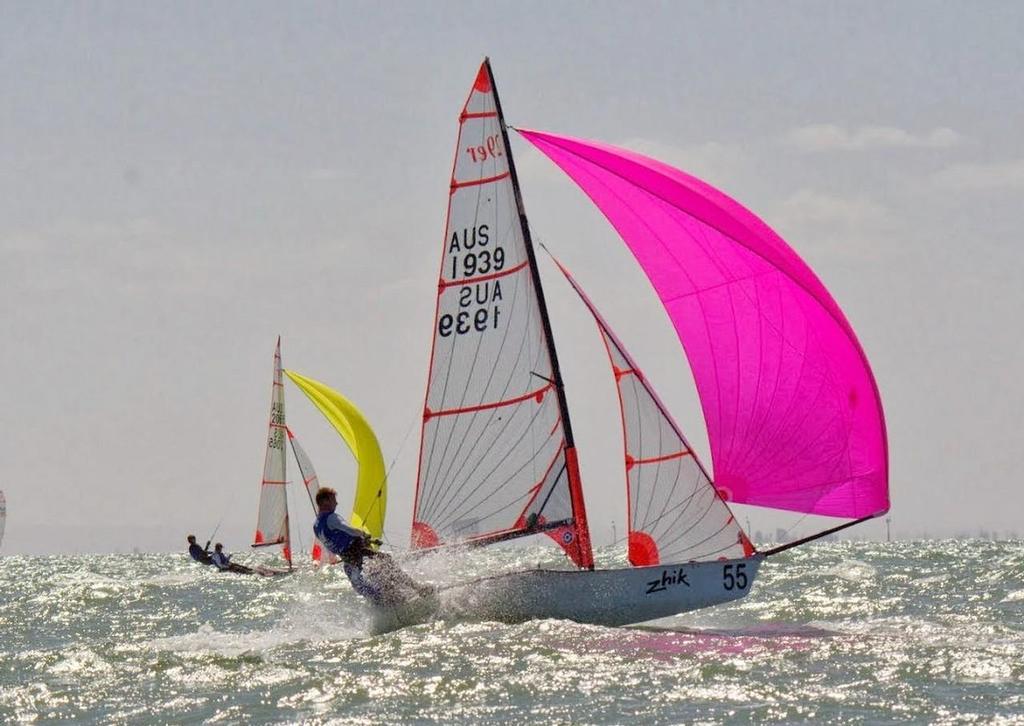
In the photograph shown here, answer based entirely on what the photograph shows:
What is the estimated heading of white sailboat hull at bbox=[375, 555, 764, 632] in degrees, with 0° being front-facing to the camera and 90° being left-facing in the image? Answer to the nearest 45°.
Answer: approximately 270°
